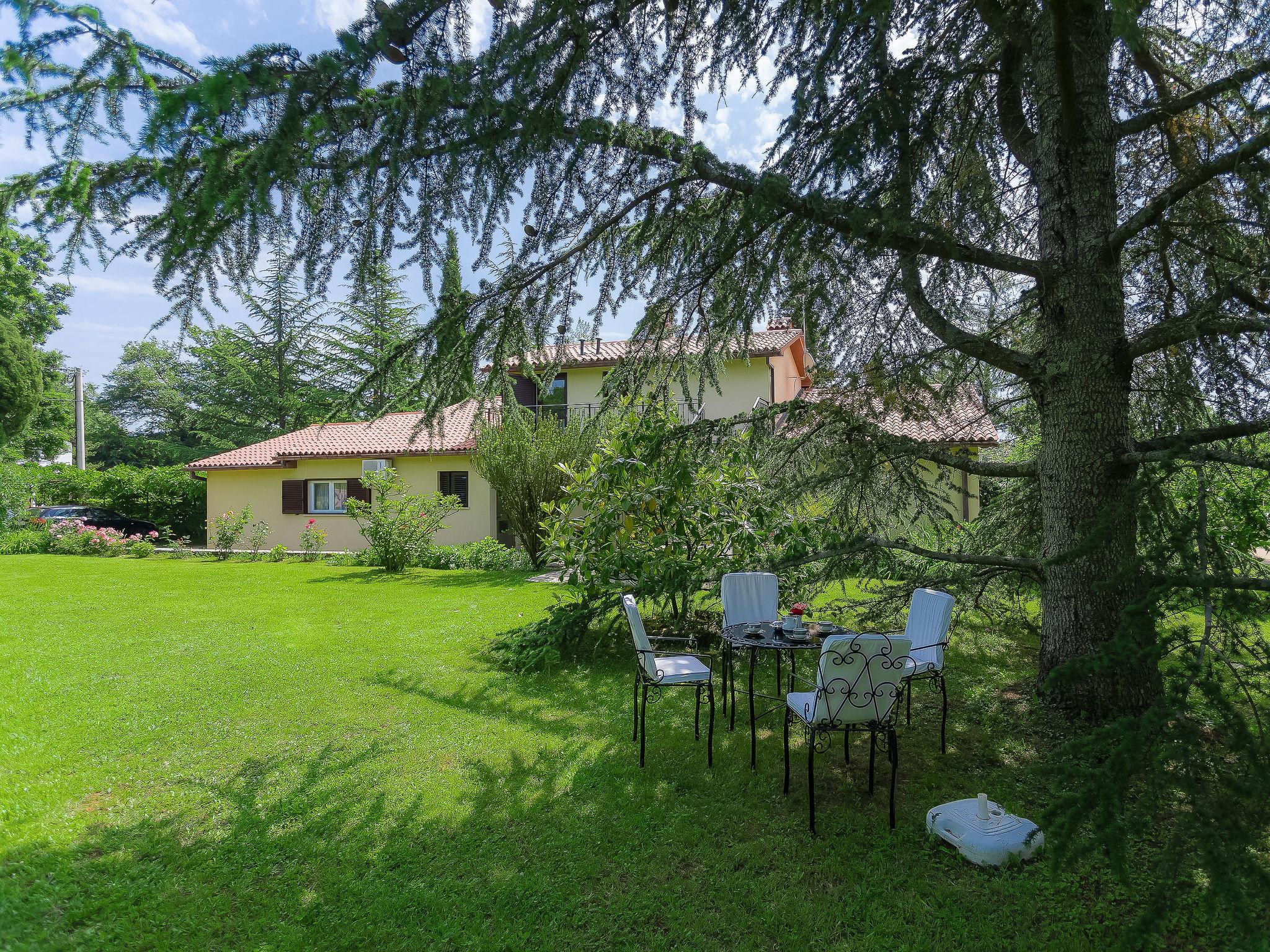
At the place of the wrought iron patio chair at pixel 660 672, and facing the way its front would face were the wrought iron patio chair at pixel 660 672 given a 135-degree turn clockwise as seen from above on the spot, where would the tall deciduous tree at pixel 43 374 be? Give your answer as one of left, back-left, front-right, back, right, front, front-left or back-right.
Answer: right

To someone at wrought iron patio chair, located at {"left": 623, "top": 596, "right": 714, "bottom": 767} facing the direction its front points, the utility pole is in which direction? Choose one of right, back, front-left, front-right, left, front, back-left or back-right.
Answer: back-left

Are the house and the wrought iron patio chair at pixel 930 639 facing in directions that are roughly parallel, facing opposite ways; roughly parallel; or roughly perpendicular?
roughly perpendicular

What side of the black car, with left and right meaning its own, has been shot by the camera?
right

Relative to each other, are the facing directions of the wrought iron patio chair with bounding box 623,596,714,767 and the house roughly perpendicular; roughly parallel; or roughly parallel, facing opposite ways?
roughly perpendicular

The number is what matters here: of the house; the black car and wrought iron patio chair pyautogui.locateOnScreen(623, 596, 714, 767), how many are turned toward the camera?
1

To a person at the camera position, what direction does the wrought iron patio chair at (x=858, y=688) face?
facing away from the viewer

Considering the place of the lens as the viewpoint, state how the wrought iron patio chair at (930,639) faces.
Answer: facing the viewer and to the left of the viewer

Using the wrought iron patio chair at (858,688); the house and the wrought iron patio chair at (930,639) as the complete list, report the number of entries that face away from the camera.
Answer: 1

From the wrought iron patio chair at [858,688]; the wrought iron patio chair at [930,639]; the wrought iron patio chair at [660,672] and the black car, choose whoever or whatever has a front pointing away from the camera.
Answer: the wrought iron patio chair at [858,688]

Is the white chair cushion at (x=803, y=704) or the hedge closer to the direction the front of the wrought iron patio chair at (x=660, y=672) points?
the white chair cushion

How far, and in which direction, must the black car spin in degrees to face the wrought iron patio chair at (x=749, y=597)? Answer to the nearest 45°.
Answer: approximately 90° to its right

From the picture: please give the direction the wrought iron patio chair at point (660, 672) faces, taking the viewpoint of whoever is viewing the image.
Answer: facing to the right of the viewer

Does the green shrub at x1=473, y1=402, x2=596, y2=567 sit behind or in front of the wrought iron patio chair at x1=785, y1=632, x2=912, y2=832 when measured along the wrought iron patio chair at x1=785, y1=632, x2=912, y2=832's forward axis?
in front

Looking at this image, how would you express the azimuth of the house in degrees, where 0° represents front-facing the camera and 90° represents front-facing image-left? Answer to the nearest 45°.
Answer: approximately 0°
